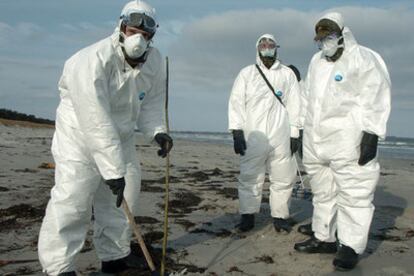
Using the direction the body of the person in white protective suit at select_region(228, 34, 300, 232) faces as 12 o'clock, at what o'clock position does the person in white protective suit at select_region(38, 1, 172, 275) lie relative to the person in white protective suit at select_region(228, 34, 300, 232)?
the person in white protective suit at select_region(38, 1, 172, 275) is roughly at 1 o'clock from the person in white protective suit at select_region(228, 34, 300, 232).

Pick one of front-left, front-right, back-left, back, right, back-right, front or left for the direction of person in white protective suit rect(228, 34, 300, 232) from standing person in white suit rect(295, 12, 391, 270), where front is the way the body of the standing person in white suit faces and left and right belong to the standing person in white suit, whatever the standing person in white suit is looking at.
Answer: right

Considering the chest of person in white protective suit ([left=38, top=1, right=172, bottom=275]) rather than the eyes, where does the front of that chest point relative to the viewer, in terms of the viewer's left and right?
facing the viewer and to the right of the viewer

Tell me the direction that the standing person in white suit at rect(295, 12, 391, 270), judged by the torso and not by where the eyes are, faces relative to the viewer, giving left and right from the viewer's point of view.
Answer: facing the viewer and to the left of the viewer

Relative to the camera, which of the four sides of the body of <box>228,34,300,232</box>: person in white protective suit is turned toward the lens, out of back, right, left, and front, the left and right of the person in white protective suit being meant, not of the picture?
front

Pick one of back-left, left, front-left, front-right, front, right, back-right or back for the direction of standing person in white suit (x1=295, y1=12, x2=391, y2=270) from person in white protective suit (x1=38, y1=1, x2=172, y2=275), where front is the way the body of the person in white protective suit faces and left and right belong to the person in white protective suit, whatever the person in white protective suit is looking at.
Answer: front-left

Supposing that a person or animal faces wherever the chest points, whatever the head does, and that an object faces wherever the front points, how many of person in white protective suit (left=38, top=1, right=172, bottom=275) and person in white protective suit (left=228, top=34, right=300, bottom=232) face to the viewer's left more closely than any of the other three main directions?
0

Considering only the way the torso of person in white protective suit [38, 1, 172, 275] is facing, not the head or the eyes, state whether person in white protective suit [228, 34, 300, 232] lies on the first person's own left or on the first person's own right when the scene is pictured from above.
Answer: on the first person's own left

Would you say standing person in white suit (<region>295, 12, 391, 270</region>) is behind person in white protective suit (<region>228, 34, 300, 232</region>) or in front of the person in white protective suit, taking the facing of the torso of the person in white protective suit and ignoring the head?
in front

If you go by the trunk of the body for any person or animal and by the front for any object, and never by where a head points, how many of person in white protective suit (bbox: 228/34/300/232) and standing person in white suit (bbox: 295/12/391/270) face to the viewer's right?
0

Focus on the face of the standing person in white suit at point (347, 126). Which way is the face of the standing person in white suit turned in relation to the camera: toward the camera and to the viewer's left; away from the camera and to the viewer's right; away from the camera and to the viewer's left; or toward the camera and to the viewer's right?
toward the camera and to the viewer's left

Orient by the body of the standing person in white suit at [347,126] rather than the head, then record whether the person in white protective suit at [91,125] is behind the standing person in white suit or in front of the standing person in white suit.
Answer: in front
